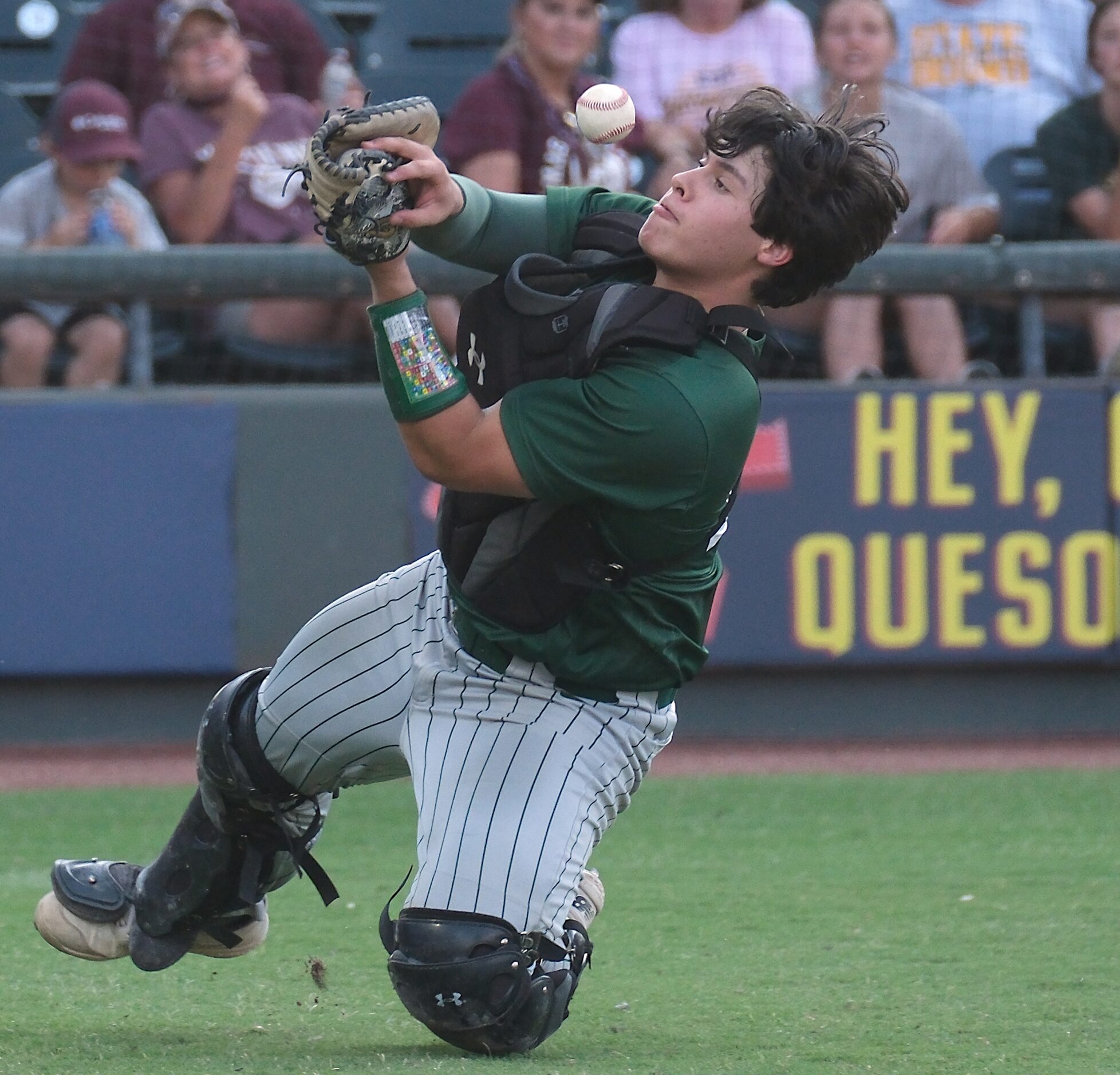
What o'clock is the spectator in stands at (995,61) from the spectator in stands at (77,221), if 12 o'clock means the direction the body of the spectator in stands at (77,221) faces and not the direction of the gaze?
the spectator in stands at (995,61) is roughly at 9 o'clock from the spectator in stands at (77,221).

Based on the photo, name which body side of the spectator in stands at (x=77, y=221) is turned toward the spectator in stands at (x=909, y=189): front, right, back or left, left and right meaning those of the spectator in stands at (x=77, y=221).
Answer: left

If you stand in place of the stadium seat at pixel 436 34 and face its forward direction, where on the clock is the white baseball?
The white baseball is roughly at 12 o'clock from the stadium seat.

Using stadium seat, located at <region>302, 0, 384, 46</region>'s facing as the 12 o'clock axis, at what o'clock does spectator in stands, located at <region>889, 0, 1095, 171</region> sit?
The spectator in stands is roughly at 10 o'clock from the stadium seat.

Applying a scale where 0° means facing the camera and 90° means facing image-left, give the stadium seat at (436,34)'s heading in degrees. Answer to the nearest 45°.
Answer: approximately 0°

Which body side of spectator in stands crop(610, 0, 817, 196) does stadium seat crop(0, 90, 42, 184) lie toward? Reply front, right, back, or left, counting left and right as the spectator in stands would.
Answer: right

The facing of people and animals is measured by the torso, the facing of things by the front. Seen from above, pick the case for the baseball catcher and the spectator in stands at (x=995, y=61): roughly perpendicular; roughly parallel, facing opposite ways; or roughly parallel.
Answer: roughly perpendicular
